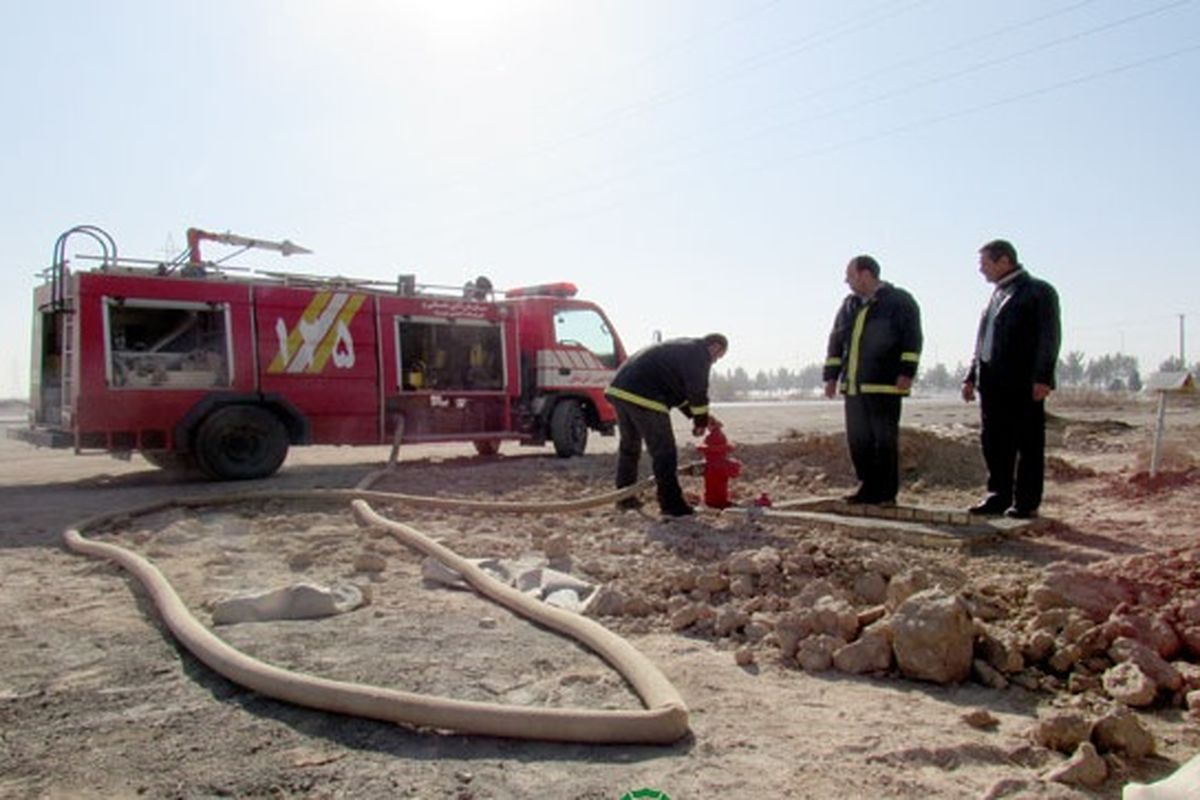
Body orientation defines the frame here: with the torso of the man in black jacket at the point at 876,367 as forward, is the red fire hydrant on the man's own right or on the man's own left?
on the man's own right

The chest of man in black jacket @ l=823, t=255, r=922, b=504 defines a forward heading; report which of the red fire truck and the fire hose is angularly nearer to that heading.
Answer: the fire hose

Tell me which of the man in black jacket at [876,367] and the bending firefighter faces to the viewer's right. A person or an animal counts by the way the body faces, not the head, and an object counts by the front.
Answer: the bending firefighter

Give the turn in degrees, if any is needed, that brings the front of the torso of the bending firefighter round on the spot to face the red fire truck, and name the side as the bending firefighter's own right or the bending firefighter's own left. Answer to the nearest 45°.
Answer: approximately 135° to the bending firefighter's own left

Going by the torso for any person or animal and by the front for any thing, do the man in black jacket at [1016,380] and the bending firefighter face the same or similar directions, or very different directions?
very different directions

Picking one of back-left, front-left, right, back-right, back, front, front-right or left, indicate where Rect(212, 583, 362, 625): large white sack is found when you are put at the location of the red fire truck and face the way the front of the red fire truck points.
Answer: back-right

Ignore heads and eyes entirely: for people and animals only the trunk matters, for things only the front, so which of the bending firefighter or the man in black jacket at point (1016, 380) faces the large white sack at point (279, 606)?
the man in black jacket

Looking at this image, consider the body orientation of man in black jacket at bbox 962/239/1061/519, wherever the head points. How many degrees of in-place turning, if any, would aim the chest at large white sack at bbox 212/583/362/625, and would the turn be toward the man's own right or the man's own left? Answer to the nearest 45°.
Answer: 0° — they already face it

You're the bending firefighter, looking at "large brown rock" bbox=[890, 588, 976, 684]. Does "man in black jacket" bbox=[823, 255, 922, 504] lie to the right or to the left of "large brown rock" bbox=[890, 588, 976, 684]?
left

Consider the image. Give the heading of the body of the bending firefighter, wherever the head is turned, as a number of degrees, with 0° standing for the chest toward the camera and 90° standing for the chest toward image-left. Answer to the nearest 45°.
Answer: approximately 270°

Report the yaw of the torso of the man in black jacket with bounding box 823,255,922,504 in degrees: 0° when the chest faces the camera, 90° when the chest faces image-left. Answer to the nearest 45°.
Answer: approximately 45°

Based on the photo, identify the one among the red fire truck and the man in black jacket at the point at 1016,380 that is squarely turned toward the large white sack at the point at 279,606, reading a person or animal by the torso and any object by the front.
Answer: the man in black jacket

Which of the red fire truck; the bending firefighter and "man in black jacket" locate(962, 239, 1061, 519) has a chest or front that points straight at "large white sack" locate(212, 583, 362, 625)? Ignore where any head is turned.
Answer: the man in black jacket
